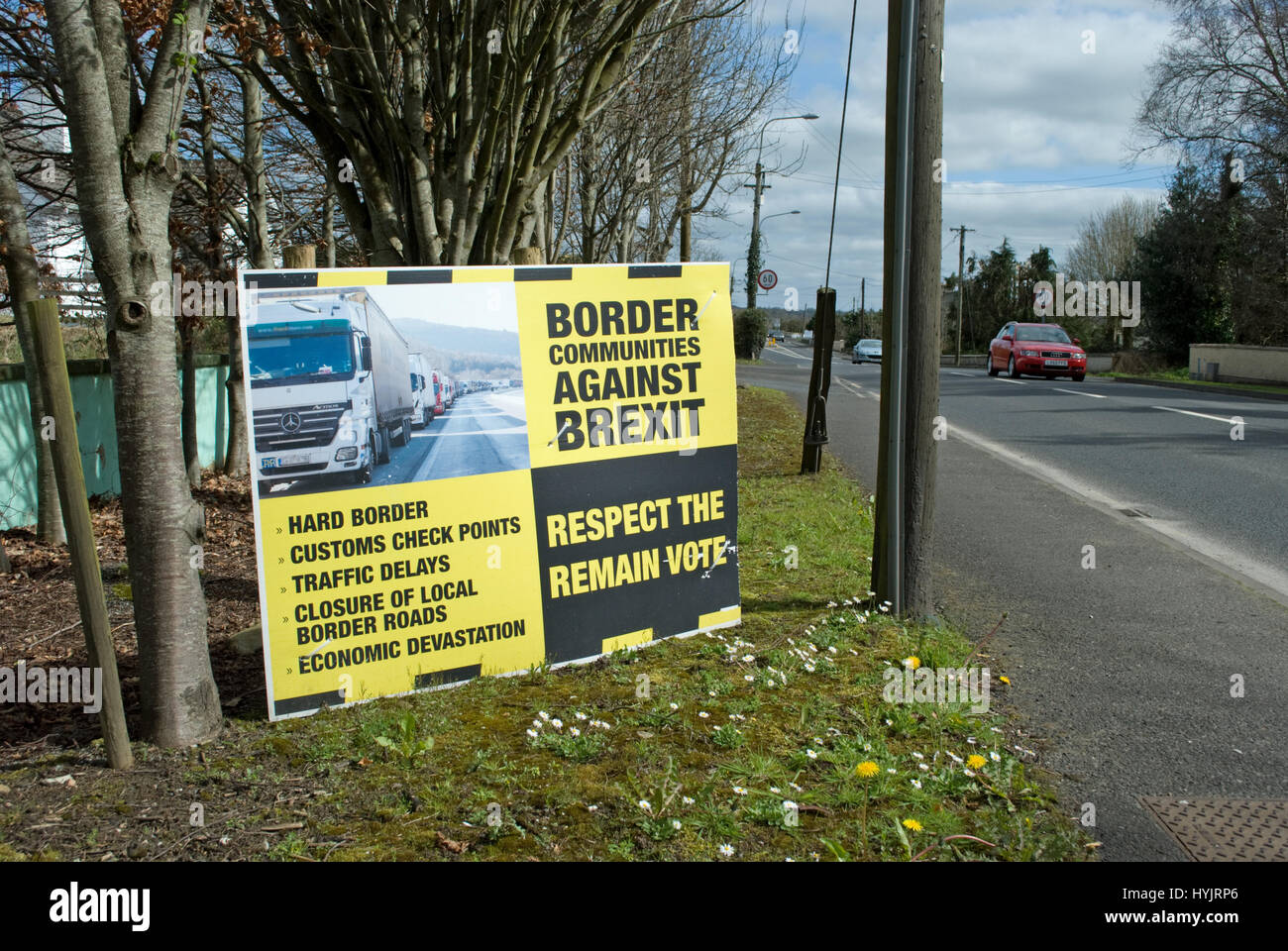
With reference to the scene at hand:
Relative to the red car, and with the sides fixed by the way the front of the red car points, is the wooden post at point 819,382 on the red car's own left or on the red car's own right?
on the red car's own right

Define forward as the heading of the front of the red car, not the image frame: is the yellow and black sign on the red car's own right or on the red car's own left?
on the red car's own right

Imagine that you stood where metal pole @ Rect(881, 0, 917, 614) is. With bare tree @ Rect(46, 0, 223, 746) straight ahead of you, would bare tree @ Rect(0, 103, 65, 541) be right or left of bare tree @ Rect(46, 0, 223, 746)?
right

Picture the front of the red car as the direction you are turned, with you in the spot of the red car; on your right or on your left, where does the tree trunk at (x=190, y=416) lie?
on your right

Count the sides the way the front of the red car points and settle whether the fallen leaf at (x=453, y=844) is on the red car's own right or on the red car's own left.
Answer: on the red car's own right

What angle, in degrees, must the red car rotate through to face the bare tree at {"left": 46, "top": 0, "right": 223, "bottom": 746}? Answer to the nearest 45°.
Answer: approximately 45° to its right

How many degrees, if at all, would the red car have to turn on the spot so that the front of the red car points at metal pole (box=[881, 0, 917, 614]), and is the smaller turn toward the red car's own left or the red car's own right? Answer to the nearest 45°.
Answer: approximately 45° to the red car's own right

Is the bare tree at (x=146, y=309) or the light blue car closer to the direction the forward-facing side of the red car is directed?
the bare tree

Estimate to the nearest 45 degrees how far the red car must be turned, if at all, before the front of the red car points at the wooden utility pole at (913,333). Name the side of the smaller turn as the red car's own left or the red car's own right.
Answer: approximately 45° to the red car's own right

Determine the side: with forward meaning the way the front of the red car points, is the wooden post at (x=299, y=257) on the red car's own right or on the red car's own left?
on the red car's own right

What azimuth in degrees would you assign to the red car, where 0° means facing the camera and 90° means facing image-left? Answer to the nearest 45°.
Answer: approximately 315°

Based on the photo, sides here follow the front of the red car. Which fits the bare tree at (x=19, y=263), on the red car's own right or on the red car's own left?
on the red car's own right

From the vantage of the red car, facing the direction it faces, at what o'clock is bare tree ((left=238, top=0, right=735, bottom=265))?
The bare tree is roughly at 2 o'clock from the red car.
